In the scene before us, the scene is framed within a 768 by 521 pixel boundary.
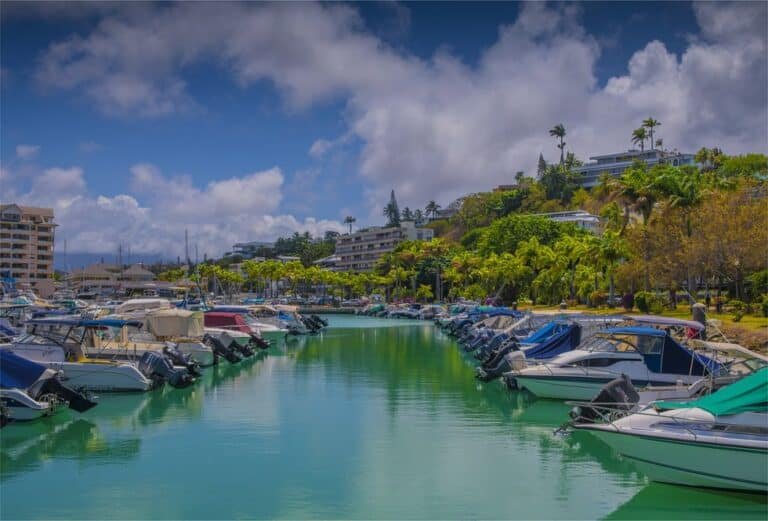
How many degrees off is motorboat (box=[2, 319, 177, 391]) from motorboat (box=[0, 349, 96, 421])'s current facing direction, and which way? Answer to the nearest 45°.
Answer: approximately 90° to its right

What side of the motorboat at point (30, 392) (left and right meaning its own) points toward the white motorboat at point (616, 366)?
back

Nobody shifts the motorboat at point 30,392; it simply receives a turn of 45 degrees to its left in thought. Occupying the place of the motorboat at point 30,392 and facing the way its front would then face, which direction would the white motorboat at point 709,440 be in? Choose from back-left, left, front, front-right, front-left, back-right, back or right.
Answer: left

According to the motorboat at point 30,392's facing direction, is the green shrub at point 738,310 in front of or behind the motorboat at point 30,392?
behind

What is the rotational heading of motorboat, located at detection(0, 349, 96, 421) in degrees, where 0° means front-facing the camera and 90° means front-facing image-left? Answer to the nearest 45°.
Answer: approximately 90°

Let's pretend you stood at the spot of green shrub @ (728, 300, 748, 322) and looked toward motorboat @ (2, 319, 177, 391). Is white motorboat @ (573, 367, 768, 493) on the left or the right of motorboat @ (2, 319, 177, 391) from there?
left
